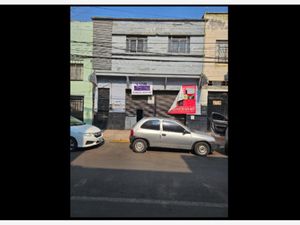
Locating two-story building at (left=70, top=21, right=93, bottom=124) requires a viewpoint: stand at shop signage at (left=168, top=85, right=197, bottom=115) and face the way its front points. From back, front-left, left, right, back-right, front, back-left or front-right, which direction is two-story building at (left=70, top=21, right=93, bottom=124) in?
right

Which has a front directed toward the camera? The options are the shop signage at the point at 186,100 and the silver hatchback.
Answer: the shop signage

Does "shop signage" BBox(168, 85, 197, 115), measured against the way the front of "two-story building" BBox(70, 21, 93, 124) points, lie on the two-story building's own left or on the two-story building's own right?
on the two-story building's own left

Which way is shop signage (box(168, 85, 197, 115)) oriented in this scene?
toward the camera

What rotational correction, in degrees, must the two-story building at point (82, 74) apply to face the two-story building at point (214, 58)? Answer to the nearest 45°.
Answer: approximately 90° to its left

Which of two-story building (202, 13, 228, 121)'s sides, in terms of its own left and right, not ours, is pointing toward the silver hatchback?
front

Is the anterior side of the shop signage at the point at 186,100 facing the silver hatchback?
yes

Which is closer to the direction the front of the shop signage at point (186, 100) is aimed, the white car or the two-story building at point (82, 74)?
the white car

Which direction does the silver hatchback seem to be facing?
to the viewer's right

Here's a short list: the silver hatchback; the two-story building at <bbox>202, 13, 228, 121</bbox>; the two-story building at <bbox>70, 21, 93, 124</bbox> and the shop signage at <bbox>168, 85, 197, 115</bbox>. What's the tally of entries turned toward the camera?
3

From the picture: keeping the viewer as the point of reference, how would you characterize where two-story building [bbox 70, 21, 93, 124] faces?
facing the viewer

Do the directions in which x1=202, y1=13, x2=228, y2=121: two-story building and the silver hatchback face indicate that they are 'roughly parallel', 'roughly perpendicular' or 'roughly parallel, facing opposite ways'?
roughly perpendicular

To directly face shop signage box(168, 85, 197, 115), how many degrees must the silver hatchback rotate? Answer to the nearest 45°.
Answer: approximately 90° to its left

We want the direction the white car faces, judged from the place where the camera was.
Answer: facing the viewer and to the right of the viewer

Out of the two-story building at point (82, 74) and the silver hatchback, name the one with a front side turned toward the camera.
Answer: the two-story building

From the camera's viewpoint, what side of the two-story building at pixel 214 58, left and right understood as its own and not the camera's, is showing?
front
